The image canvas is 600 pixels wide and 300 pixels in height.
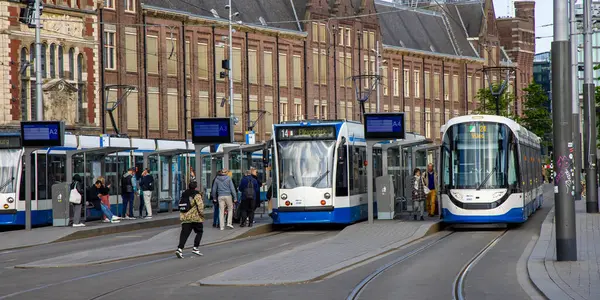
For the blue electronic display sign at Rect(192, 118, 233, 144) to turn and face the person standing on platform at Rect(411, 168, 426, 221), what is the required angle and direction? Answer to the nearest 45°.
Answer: approximately 90° to its left

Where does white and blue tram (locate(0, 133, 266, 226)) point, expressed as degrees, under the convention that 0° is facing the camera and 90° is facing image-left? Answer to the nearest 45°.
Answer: approximately 45°

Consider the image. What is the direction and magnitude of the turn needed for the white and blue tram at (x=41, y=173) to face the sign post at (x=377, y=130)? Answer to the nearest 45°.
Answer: approximately 90° to its left

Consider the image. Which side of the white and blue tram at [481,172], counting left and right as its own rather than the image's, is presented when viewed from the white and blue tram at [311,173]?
right

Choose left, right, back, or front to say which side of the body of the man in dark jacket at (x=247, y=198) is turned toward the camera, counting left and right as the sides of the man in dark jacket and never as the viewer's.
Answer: back

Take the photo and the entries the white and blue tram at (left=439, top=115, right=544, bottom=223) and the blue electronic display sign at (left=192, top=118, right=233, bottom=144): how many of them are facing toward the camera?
2
